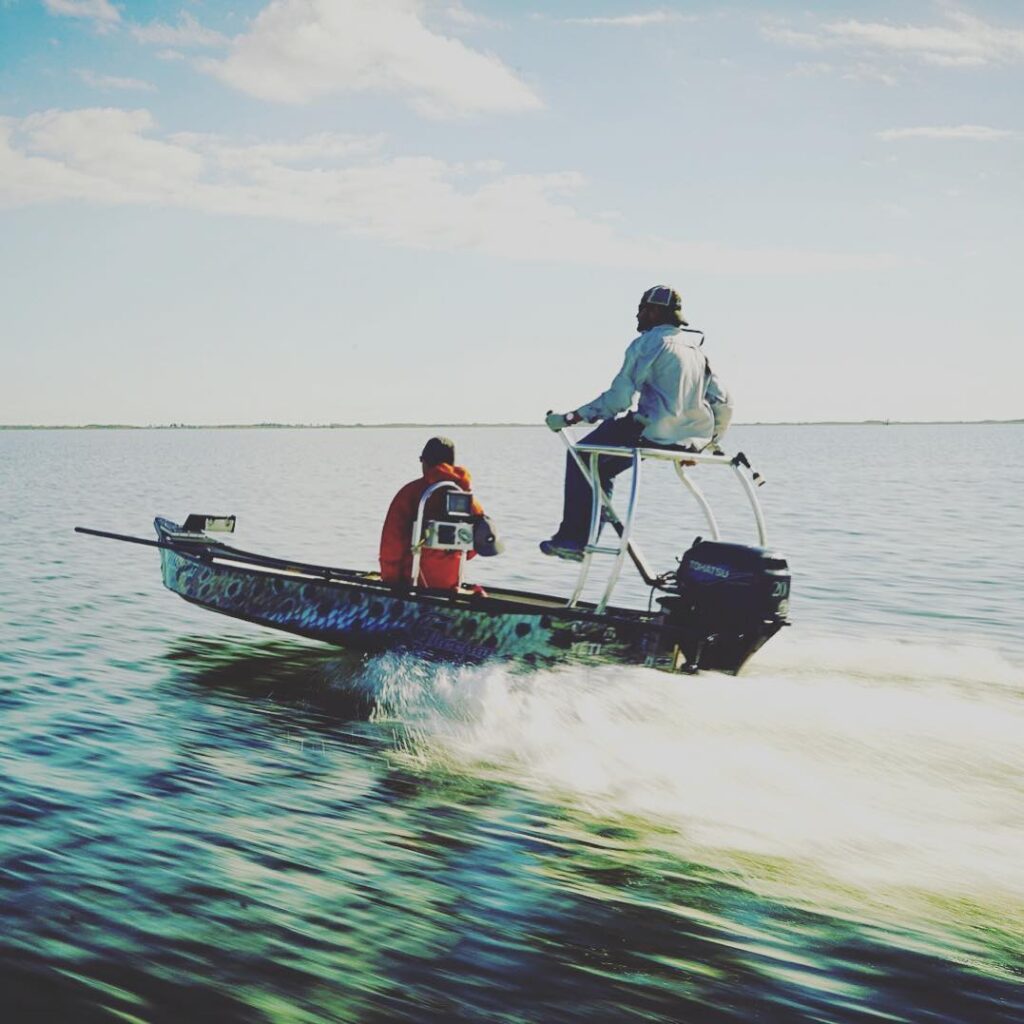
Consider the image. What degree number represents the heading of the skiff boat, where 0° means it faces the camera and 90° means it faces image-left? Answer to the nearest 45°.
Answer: approximately 90°

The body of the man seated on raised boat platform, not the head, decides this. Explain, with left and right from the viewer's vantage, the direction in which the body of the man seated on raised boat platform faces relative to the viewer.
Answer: facing away from the viewer and to the left of the viewer

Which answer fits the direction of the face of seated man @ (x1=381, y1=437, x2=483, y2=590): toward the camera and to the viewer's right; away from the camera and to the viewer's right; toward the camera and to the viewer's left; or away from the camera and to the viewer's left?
away from the camera and to the viewer's left

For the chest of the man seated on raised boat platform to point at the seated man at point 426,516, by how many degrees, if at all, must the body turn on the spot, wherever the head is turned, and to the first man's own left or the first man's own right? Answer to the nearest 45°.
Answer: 0° — they already face them
